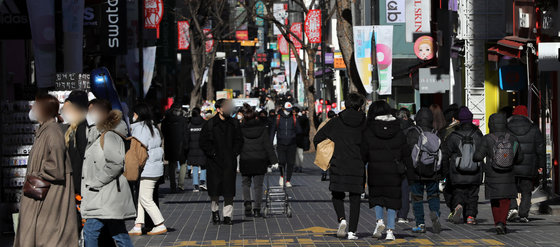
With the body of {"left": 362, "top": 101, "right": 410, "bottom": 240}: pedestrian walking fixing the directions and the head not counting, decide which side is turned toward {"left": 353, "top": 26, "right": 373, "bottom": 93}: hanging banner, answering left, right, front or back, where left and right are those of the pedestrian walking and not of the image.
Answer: front

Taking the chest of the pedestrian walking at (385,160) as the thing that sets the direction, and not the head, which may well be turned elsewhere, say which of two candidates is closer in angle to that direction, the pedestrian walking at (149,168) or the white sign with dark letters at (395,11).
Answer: the white sign with dark letters

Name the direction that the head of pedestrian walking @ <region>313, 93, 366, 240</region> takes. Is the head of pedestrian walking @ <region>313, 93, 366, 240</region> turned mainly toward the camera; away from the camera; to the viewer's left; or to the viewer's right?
away from the camera

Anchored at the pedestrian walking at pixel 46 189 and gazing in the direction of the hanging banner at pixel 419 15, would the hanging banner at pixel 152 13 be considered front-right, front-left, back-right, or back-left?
front-left

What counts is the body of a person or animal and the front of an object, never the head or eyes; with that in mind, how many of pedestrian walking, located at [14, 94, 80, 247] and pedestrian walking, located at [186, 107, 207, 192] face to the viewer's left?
1

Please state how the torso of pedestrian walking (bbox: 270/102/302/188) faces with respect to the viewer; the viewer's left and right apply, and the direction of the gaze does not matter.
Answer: facing the viewer

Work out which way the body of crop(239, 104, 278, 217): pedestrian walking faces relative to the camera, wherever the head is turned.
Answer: away from the camera

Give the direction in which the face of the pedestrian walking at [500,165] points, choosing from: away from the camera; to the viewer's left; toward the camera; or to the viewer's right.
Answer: away from the camera

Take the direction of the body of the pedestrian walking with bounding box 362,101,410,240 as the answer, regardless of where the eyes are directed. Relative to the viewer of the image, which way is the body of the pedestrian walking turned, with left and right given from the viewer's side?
facing away from the viewer

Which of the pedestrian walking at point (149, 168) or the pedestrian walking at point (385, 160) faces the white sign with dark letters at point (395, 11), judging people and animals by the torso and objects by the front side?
the pedestrian walking at point (385, 160)

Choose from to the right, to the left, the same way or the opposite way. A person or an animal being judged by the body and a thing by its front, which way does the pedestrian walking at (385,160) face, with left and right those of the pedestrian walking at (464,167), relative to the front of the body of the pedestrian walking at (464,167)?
the same way

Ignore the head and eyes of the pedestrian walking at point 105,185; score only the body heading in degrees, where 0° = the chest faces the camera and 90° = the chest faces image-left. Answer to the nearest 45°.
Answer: approximately 90°

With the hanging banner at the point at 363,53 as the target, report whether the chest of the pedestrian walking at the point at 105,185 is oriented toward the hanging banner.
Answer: no
